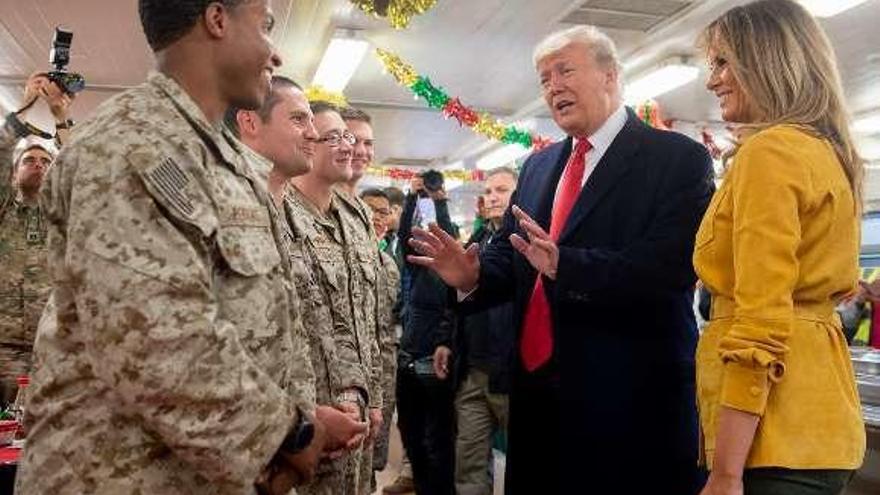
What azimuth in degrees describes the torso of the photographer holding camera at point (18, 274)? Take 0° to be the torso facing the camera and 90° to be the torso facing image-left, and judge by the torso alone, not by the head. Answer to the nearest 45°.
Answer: approximately 315°

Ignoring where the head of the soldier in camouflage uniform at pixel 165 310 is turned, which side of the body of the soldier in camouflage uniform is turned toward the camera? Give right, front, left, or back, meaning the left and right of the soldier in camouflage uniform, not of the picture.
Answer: right

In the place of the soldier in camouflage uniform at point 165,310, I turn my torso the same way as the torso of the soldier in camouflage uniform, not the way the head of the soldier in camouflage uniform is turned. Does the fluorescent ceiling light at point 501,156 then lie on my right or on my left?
on my left

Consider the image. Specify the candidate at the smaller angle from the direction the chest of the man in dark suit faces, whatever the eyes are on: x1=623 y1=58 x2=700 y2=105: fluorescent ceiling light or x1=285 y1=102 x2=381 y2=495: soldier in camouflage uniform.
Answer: the soldier in camouflage uniform

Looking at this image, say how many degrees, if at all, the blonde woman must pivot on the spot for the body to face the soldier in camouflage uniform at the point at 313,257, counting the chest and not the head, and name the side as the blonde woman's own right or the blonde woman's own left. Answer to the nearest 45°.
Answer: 0° — they already face them

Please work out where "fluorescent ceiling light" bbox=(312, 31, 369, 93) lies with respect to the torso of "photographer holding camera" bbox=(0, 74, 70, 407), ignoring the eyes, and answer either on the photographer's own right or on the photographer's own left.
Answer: on the photographer's own left

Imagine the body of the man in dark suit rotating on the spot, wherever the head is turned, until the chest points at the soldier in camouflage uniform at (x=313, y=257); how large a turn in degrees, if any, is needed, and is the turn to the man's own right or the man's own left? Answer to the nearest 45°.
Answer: approximately 45° to the man's own right

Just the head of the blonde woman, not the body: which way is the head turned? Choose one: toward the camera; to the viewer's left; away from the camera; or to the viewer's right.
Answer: to the viewer's left

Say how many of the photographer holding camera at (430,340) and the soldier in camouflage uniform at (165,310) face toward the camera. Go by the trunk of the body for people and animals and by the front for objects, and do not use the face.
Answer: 1

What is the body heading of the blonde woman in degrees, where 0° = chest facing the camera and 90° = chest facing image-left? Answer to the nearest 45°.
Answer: approximately 90°
